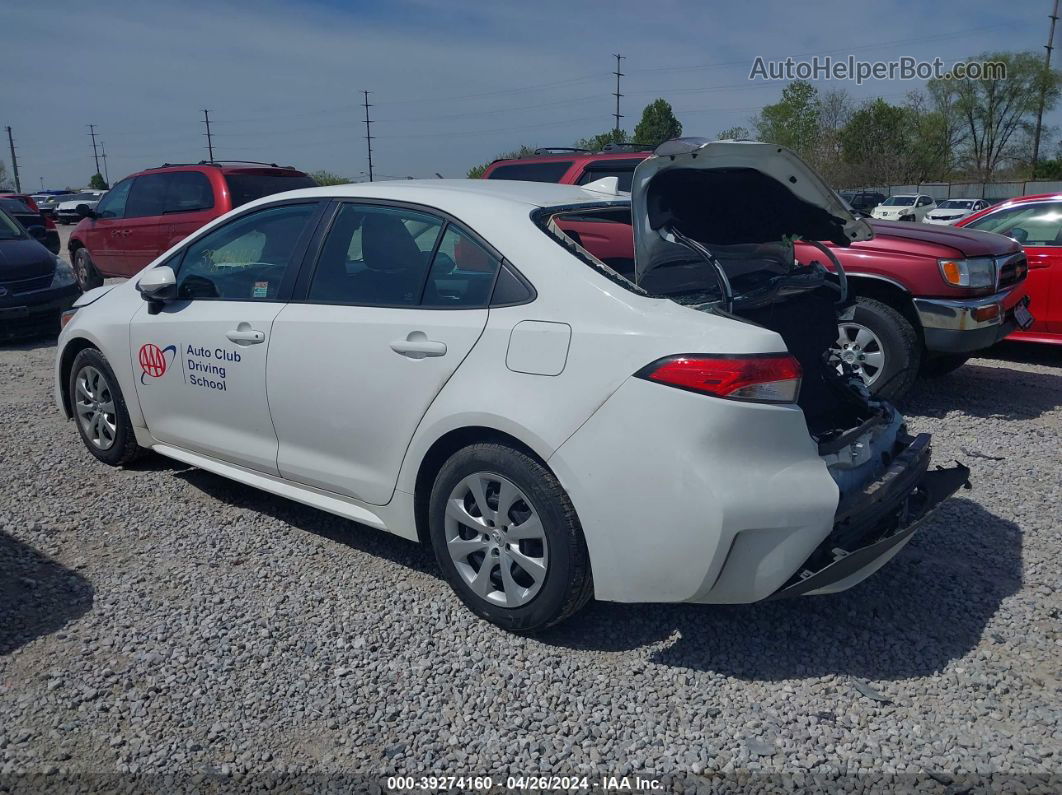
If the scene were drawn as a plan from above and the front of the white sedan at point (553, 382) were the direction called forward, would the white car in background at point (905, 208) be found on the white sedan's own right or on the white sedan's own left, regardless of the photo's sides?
on the white sedan's own right

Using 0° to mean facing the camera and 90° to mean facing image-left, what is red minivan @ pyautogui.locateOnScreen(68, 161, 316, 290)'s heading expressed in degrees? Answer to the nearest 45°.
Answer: approximately 135°

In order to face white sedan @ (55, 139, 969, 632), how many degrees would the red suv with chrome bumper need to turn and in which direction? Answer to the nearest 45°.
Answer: approximately 90° to its right

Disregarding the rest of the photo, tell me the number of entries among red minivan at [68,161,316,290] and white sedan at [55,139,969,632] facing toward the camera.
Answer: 0

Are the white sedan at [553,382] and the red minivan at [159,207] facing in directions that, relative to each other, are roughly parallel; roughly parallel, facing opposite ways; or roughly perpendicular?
roughly parallel

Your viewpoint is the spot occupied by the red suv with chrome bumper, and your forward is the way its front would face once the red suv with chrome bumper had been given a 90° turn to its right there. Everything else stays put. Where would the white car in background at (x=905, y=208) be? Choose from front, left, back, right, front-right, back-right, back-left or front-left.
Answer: back-right

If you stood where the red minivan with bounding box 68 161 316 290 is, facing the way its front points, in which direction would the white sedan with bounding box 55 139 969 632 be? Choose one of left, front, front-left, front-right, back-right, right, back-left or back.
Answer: back-left

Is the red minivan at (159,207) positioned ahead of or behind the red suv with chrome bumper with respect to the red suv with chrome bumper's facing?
behind

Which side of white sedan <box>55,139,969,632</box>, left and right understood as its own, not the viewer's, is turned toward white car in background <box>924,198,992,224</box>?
right

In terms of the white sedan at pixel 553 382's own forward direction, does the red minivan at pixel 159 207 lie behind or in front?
in front

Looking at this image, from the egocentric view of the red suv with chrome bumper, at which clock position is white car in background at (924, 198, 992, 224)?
The white car in background is roughly at 8 o'clock from the red suv with chrome bumper.

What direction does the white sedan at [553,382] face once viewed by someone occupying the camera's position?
facing away from the viewer and to the left of the viewer

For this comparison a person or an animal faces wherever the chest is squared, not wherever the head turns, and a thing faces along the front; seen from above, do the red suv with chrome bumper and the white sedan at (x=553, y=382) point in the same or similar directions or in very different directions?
very different directions

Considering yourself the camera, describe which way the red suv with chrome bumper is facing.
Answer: facing the viewer and to the right of the viewer
